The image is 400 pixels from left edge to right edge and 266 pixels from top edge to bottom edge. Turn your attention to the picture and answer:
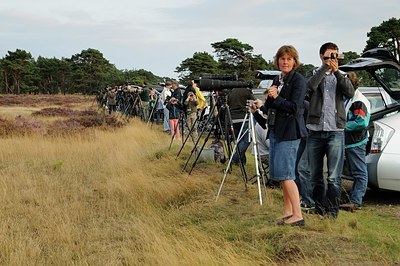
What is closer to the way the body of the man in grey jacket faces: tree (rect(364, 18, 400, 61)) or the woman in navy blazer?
the woman in navy blazer

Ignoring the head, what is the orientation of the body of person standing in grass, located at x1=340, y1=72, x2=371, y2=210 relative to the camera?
to the viewer's left

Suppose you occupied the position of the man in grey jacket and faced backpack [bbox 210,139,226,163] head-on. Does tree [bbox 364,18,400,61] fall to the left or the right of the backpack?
right

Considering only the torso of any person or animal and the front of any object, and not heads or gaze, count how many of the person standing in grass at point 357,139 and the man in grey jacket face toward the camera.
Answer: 1

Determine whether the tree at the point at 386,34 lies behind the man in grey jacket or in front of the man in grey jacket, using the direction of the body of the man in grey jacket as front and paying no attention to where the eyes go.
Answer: behind

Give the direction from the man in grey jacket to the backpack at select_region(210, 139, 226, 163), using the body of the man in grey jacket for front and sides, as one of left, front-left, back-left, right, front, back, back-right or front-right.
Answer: back-right

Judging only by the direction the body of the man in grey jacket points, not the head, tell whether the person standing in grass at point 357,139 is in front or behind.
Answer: behind

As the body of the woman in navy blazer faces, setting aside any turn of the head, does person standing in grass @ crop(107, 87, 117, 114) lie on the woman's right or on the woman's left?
on the woman's right
